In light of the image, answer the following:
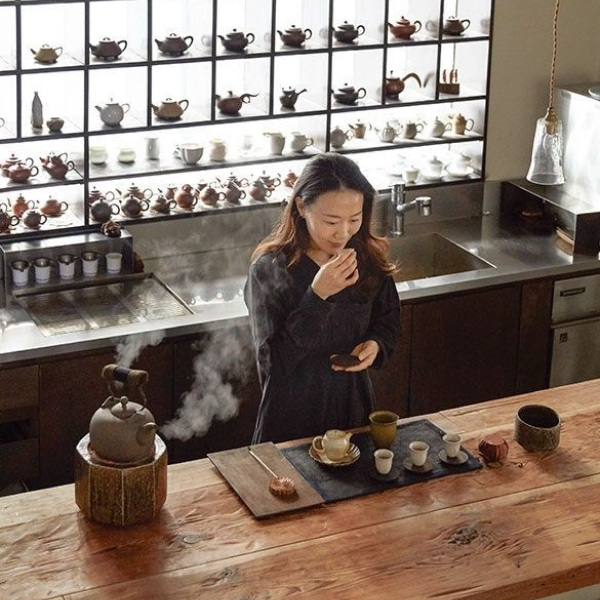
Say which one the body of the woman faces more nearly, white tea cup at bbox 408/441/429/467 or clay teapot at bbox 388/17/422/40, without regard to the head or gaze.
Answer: the white tea cup

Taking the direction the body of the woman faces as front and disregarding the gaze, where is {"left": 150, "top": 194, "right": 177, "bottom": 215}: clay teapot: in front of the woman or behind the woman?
behind

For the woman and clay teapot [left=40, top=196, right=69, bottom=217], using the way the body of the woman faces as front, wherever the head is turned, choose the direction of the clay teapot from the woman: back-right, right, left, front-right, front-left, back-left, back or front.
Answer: back

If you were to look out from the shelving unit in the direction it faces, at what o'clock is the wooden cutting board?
The wooden cutting board is roughly at 12 o'clock from the shelving unit.

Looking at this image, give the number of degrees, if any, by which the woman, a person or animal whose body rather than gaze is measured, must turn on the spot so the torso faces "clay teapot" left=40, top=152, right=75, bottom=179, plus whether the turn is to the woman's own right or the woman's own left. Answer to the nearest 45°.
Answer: approximately 180°

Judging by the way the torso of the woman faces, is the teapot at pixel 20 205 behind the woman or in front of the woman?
behind

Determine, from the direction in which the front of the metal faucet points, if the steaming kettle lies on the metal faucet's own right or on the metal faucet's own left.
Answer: on the metal faucet's own right

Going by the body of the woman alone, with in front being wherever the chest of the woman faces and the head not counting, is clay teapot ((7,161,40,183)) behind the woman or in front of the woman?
behind

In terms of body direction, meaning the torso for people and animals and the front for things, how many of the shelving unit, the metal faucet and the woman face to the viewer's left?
0

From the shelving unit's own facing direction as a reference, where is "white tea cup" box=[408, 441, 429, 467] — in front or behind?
in front

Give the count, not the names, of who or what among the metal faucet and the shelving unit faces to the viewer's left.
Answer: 0

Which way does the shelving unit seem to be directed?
toward the camera

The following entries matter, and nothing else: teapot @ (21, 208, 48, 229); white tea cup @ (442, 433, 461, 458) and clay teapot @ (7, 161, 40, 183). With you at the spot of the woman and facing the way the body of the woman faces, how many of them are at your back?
2

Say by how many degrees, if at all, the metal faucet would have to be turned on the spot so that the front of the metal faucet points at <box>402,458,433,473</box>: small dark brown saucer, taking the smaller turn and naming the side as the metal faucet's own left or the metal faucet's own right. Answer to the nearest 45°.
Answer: approximately 45° to the metal faucet's own right
